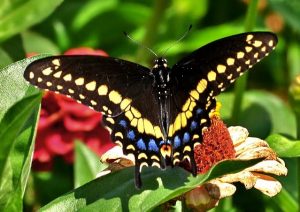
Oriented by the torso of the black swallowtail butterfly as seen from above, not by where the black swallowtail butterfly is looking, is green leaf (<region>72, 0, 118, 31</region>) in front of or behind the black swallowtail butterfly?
in front

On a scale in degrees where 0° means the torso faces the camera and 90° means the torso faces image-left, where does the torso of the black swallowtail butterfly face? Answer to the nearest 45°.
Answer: approximately 180°

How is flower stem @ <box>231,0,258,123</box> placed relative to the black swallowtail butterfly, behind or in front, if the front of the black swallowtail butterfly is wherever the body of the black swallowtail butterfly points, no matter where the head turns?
in front

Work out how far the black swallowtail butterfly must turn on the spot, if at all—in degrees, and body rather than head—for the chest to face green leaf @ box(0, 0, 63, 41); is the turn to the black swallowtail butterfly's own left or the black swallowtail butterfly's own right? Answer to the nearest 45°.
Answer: approximately 45° to the black swallowtail butterfly's own left
